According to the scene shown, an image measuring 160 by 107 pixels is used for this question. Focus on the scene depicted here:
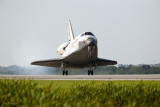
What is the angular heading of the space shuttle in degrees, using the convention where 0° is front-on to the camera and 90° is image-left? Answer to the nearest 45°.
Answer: approximately 0°
